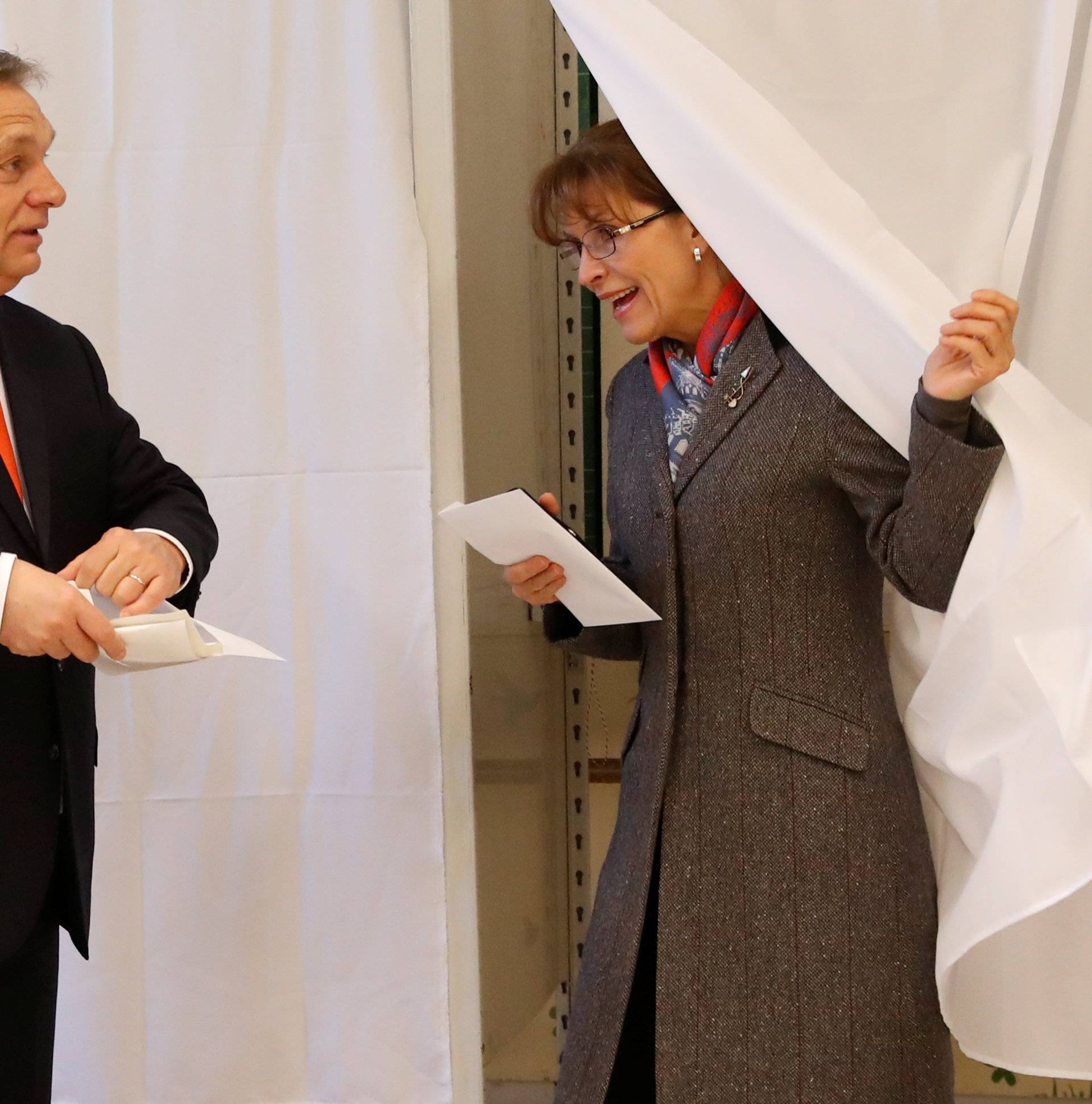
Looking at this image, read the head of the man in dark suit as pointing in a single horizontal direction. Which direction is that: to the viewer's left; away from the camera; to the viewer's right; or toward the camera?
to the viewer's right

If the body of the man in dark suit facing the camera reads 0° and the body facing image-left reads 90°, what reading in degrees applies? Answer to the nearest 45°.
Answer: approximately 315°

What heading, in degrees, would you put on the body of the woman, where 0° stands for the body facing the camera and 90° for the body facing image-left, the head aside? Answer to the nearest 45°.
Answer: approximately 45°

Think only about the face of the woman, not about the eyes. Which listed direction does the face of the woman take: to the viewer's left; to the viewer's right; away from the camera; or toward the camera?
to the viewer's left

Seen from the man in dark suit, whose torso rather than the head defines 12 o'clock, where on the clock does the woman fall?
The woman is roughly at 11 o'clock from the man in dark suit.

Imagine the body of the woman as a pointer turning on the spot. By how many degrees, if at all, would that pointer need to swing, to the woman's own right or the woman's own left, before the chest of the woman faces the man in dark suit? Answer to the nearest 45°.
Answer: approximately 45° to the woman's own right
